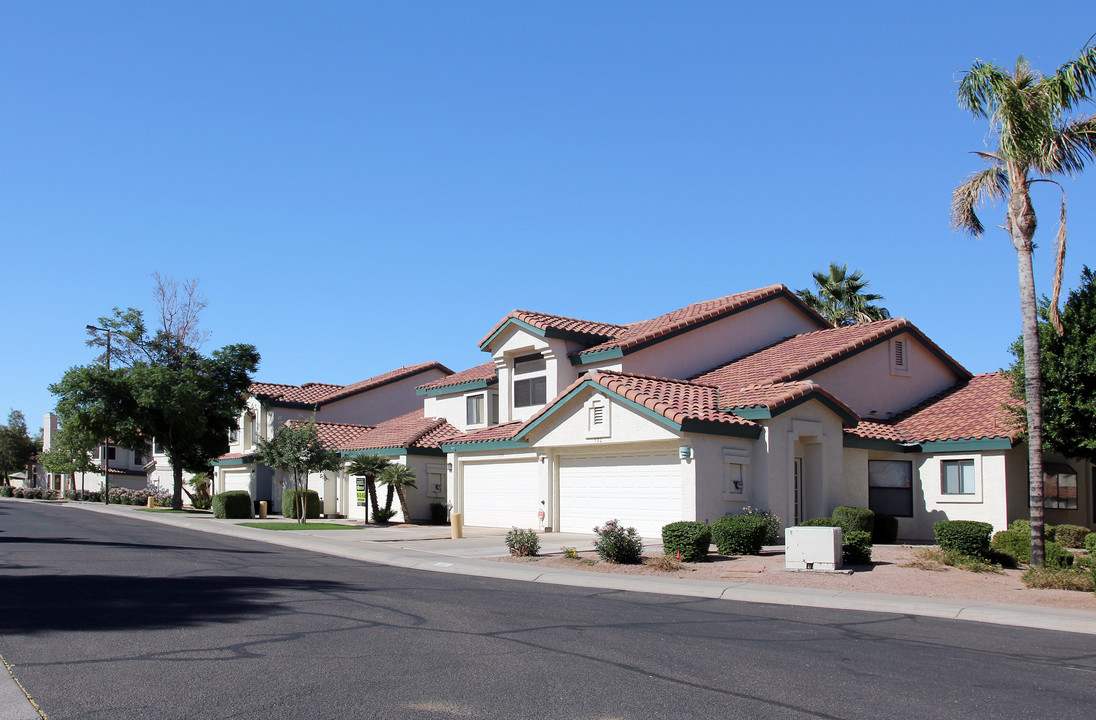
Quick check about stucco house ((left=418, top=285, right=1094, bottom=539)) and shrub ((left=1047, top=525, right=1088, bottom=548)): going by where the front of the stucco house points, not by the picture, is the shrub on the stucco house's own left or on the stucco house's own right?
on the stucco house's own left

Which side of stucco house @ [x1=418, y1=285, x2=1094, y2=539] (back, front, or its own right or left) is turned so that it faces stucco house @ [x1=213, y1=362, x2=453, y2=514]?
right

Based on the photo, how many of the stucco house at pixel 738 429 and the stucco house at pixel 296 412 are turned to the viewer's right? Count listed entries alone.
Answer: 0

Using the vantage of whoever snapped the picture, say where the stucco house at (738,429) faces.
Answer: facing the viewer and to the left of the viewer

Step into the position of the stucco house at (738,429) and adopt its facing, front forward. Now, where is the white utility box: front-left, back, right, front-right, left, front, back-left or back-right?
front-left

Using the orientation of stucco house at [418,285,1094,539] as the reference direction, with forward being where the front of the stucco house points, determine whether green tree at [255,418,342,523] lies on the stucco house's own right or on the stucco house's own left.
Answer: on the stucco house's own right
